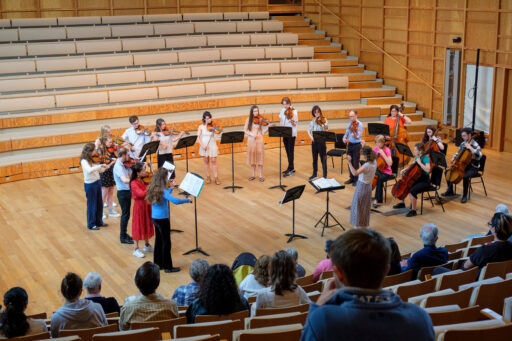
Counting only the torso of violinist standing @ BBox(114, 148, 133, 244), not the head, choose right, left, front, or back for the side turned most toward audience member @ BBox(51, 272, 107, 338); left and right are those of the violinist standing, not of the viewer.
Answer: right

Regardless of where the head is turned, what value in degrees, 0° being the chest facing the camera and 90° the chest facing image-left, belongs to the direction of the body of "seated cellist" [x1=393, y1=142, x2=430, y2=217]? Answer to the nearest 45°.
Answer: approximately 90°

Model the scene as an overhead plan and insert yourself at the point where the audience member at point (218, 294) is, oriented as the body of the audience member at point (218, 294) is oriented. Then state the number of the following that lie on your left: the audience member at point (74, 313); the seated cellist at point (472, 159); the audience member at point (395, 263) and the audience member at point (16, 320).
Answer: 2

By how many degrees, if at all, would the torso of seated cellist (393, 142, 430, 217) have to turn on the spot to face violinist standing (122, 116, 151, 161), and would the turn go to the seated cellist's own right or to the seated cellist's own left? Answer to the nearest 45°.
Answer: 0° — they already face them

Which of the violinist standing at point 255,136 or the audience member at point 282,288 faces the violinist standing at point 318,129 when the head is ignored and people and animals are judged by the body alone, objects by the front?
the audience member

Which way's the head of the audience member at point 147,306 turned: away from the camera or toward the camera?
away from the camera

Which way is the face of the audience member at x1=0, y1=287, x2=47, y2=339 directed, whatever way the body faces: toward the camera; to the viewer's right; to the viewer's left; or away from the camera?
away from the camera

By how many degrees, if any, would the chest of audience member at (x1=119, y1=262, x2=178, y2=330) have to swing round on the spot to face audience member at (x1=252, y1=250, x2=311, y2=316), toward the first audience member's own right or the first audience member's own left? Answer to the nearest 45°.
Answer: approximately 90° to the first audience member's own right

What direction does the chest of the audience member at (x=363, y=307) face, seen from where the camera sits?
away from the camera

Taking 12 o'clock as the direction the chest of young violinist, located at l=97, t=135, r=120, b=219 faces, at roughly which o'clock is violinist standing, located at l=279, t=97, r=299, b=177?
The violinist standing is roughly at 11 o'clock from the young violinist.

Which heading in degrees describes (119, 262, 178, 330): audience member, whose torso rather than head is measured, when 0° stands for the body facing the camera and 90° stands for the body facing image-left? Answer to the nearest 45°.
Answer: approximately 180°

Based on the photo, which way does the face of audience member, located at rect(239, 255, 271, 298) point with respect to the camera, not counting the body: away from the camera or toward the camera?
away from the camera

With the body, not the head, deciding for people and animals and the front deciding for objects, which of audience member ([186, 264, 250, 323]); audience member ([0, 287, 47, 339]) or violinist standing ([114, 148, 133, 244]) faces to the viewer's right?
the violinist standing

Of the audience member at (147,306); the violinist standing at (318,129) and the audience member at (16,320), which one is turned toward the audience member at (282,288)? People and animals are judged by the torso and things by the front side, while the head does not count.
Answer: the violinist standing
